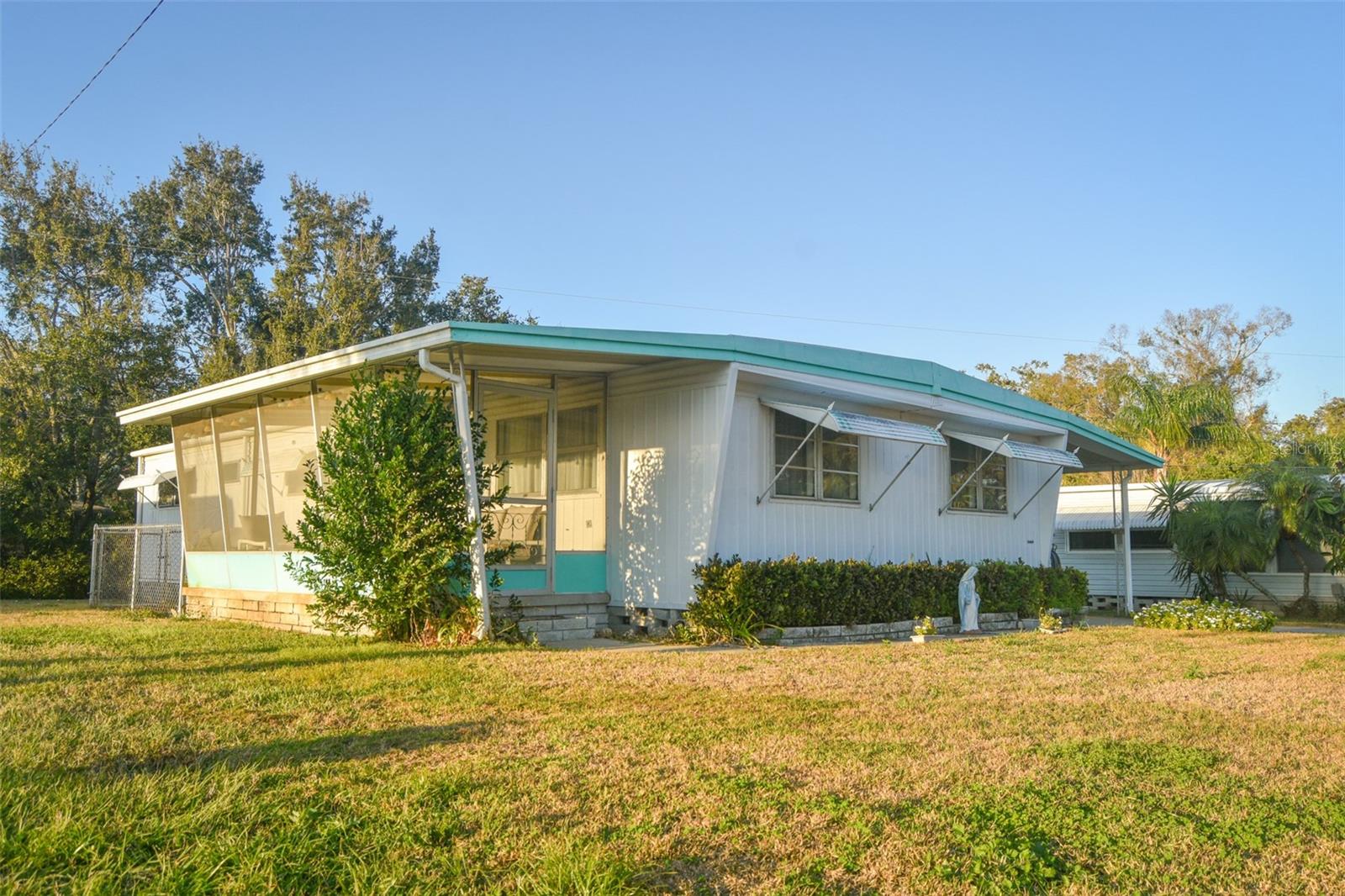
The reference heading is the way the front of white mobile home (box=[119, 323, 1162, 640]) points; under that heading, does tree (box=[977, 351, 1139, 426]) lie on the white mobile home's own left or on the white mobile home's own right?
on the white mobile home's own left

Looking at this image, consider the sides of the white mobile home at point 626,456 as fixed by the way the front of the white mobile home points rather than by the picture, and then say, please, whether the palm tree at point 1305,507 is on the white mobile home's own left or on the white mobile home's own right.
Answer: on the white mobile home's own left

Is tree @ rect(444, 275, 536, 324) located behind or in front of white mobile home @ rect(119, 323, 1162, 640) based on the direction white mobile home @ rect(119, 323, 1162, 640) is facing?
behind

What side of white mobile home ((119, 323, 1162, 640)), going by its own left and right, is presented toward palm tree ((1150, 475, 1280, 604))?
left

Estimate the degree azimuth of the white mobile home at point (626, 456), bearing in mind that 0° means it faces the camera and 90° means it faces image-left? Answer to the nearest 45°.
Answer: approximately 315°

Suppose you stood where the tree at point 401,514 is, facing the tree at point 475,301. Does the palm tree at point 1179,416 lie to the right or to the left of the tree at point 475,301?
right

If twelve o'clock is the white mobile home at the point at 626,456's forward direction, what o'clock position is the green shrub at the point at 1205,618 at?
The green shrub is roughly at 10 o'clock from the white mobile home.
